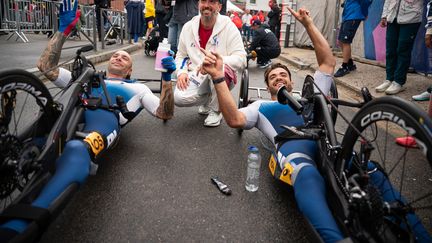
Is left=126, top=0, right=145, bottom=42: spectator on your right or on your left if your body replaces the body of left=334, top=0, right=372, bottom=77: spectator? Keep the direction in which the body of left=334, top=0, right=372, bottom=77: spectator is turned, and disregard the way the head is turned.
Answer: on your right

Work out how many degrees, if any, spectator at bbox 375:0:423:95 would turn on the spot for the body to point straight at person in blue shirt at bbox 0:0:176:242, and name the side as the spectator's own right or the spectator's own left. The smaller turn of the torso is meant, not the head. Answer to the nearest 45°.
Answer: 0° — they already face them

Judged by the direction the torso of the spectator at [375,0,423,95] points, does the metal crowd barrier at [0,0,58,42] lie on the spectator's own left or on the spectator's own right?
on the spectator's own right

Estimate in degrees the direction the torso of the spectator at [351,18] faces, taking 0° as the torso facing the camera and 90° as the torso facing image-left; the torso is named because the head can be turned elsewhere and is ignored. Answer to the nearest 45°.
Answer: approximately 45°

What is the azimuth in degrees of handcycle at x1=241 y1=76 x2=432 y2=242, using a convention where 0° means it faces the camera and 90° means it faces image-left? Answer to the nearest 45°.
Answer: approximately 315°

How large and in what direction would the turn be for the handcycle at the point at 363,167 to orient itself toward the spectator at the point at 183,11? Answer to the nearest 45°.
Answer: approximately 180°
